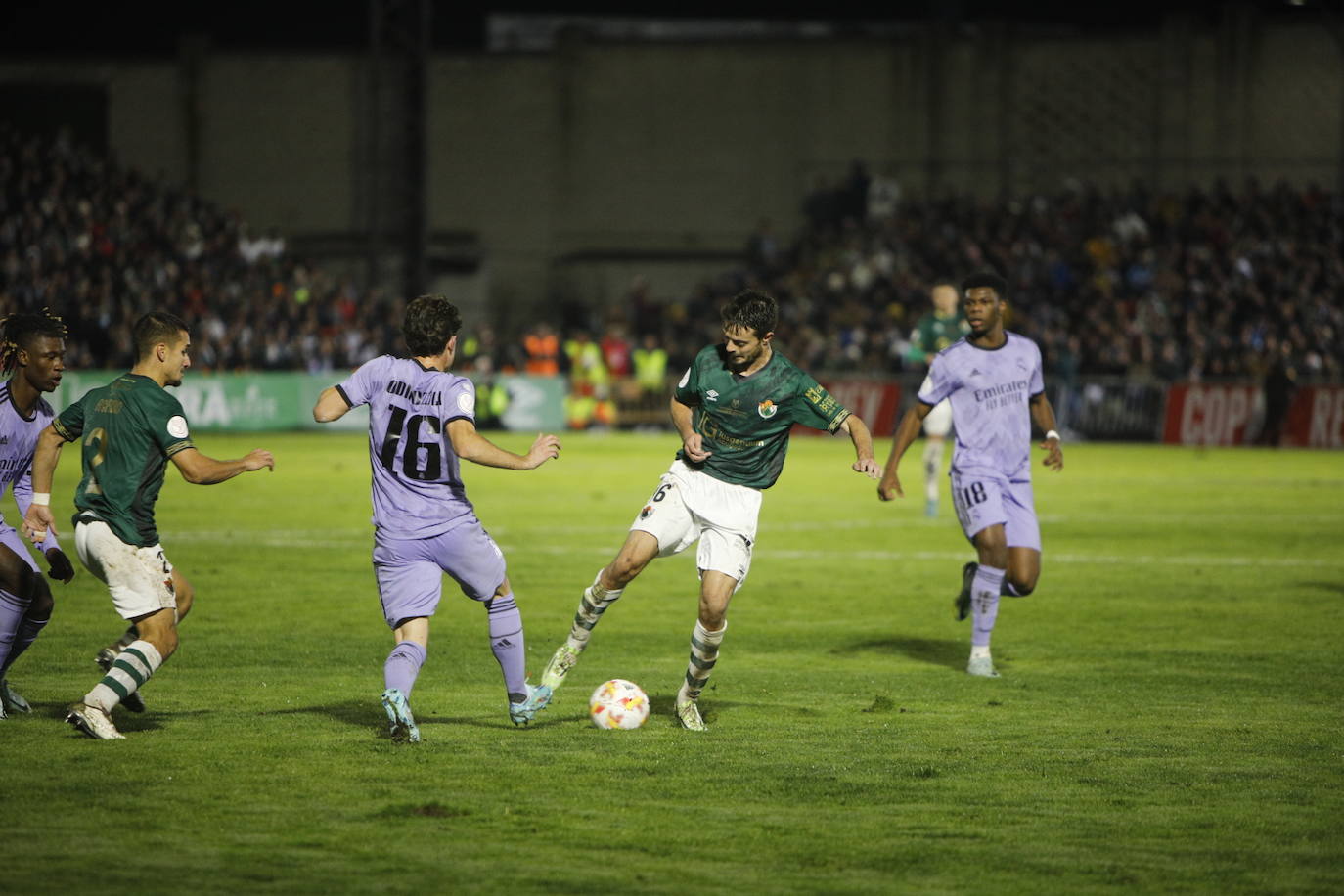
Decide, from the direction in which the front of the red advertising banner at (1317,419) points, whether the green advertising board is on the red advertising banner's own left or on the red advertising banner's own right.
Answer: on the red advertising banner's own right

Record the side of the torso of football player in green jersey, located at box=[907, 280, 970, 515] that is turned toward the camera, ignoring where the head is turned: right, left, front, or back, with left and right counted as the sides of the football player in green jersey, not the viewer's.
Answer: front

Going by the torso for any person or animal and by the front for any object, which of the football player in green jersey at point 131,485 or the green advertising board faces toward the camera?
the green advertising board

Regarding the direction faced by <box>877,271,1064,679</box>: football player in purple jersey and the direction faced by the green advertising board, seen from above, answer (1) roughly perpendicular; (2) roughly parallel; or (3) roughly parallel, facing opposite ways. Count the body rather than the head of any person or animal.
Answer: roughly parallel

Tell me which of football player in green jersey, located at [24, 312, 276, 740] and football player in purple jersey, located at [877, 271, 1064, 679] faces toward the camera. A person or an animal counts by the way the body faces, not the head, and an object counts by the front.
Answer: the football player in purple jersey

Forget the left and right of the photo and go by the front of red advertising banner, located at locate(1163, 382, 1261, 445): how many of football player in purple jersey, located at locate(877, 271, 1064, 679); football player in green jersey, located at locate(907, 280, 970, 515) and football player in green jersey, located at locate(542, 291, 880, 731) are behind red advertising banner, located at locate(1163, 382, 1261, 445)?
0

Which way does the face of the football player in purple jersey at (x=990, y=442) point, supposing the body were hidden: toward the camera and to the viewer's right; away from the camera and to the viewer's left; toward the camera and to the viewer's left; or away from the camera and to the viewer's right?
toward the camera and to the viewer's left

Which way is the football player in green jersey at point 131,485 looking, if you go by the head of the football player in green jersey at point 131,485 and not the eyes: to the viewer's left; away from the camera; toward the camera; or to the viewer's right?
to the viewer's right

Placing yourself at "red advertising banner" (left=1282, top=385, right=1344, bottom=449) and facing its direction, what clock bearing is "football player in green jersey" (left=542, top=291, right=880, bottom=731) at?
The football player in green jersey is roughly at 12 o'clock from the red advertising banner.

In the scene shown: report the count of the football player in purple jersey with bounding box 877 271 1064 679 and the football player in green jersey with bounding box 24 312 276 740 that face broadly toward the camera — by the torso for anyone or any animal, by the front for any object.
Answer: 1

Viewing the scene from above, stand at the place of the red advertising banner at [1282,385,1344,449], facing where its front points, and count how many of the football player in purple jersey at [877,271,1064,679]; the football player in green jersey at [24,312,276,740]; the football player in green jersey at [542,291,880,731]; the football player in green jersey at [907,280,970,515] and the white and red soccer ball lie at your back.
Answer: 0

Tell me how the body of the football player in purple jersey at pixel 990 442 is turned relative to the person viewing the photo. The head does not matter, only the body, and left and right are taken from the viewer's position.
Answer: facing the viewer

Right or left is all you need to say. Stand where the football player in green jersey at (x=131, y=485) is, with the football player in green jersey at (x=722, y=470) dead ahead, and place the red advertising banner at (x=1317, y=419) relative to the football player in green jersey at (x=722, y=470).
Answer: left

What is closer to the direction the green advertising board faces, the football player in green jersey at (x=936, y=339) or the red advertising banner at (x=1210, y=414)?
the football player in green jersey

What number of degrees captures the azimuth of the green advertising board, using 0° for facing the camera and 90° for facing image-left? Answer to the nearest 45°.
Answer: approximately 0°

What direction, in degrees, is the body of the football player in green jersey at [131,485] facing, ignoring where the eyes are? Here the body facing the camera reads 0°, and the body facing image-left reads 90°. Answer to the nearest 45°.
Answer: approximately 225°

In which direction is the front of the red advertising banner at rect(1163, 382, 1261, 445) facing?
toward the camera
